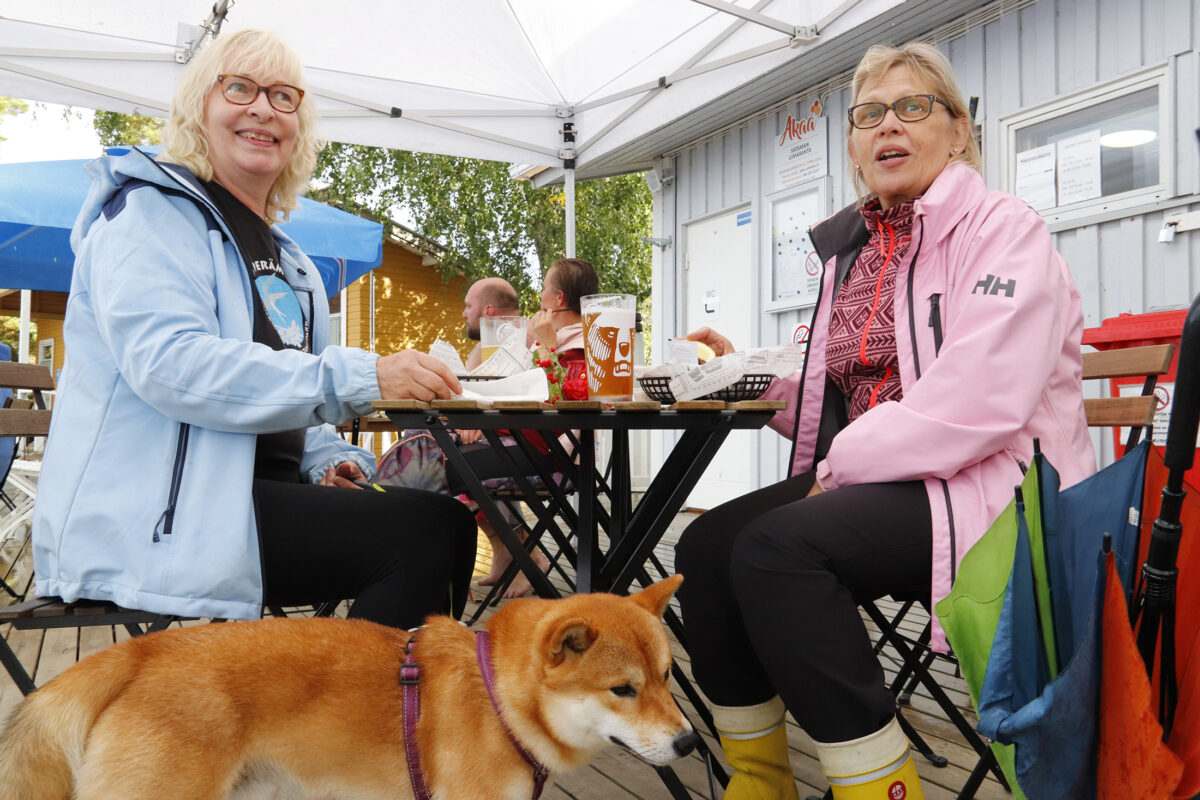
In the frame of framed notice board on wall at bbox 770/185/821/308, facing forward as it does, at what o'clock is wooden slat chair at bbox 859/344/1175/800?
The wooden slat chair is roughly at 10 o'clock from the framed notice board on wall.

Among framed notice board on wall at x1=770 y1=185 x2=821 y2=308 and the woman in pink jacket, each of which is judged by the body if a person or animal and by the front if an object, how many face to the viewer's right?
0

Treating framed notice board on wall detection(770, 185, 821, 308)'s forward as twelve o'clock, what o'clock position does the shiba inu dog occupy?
The shiba inu dog is roughly at 11 o'clock from the framed notice board on wall.

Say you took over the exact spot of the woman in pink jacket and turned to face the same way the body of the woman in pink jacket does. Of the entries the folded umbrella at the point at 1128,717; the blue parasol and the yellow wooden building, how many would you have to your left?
1

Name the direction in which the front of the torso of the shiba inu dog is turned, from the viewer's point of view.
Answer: to the viewer's right

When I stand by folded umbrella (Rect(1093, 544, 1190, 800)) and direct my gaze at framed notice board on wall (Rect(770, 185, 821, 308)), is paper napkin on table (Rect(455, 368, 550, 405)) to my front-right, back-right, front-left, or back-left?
front-left

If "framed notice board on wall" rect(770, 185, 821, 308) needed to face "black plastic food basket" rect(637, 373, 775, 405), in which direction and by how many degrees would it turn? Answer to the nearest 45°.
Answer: approximately 45° to its left

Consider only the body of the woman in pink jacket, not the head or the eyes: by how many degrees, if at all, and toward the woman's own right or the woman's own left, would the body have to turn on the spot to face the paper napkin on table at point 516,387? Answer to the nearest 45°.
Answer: approximately 45° to the woman's own right

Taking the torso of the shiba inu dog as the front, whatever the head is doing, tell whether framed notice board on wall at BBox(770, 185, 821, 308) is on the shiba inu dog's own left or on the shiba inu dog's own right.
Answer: on the shiba inu dog's own left

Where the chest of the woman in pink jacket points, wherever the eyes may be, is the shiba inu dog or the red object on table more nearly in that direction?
the shiba inu dog

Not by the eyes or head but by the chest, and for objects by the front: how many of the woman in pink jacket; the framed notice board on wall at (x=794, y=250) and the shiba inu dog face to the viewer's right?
1

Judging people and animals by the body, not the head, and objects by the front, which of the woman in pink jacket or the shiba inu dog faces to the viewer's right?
the shiba inu dog

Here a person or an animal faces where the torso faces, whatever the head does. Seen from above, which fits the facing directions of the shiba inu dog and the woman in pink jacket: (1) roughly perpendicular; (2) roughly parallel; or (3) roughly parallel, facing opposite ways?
roughly parallel, facing opposite ways

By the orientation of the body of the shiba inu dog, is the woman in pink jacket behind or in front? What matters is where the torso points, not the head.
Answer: in front

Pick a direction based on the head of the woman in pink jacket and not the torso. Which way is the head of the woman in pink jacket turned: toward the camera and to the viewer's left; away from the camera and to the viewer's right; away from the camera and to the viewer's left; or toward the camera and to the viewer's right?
toward the camera and to the viewer's left

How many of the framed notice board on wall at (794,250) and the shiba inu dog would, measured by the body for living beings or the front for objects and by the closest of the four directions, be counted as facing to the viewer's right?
1
